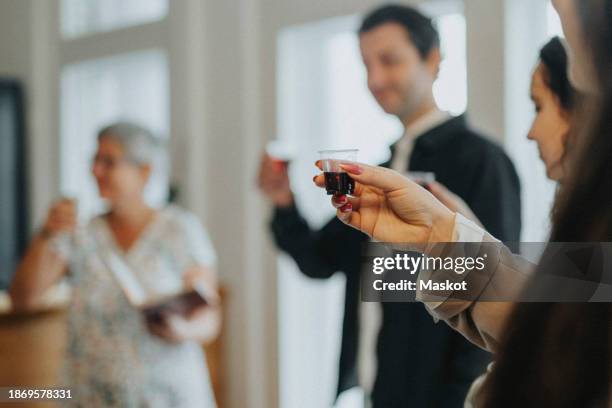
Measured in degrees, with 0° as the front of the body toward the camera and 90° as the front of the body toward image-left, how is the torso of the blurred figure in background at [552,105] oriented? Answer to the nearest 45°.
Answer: approximately 90°

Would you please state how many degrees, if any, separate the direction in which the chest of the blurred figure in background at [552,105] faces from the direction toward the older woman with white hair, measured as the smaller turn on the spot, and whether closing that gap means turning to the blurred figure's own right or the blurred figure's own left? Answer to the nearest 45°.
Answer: approximately 45° to the blurred figure's own right
